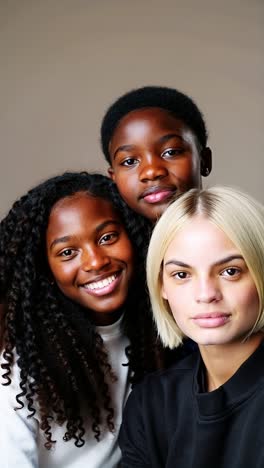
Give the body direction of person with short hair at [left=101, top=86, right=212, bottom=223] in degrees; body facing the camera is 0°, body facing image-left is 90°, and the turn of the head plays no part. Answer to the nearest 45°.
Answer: approximately 0°
